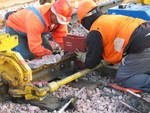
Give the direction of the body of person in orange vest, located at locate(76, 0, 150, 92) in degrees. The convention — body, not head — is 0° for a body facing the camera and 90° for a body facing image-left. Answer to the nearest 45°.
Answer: approximately 90°

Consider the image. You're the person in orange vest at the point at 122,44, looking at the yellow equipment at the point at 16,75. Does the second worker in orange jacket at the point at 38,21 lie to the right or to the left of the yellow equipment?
right

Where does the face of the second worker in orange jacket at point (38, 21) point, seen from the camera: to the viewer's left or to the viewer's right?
to the viewer's right

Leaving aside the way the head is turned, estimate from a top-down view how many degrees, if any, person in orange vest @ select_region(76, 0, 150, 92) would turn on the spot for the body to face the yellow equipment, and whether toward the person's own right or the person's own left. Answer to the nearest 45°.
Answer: approximately 45° to the person's own left

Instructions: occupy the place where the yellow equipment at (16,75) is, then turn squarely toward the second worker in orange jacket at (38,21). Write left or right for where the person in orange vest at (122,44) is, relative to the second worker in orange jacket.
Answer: right

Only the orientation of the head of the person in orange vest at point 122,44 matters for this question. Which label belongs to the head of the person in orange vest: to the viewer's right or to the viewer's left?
to the viewer's left

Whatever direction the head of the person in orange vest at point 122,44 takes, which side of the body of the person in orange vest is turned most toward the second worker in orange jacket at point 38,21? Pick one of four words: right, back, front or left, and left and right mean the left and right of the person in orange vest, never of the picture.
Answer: front
